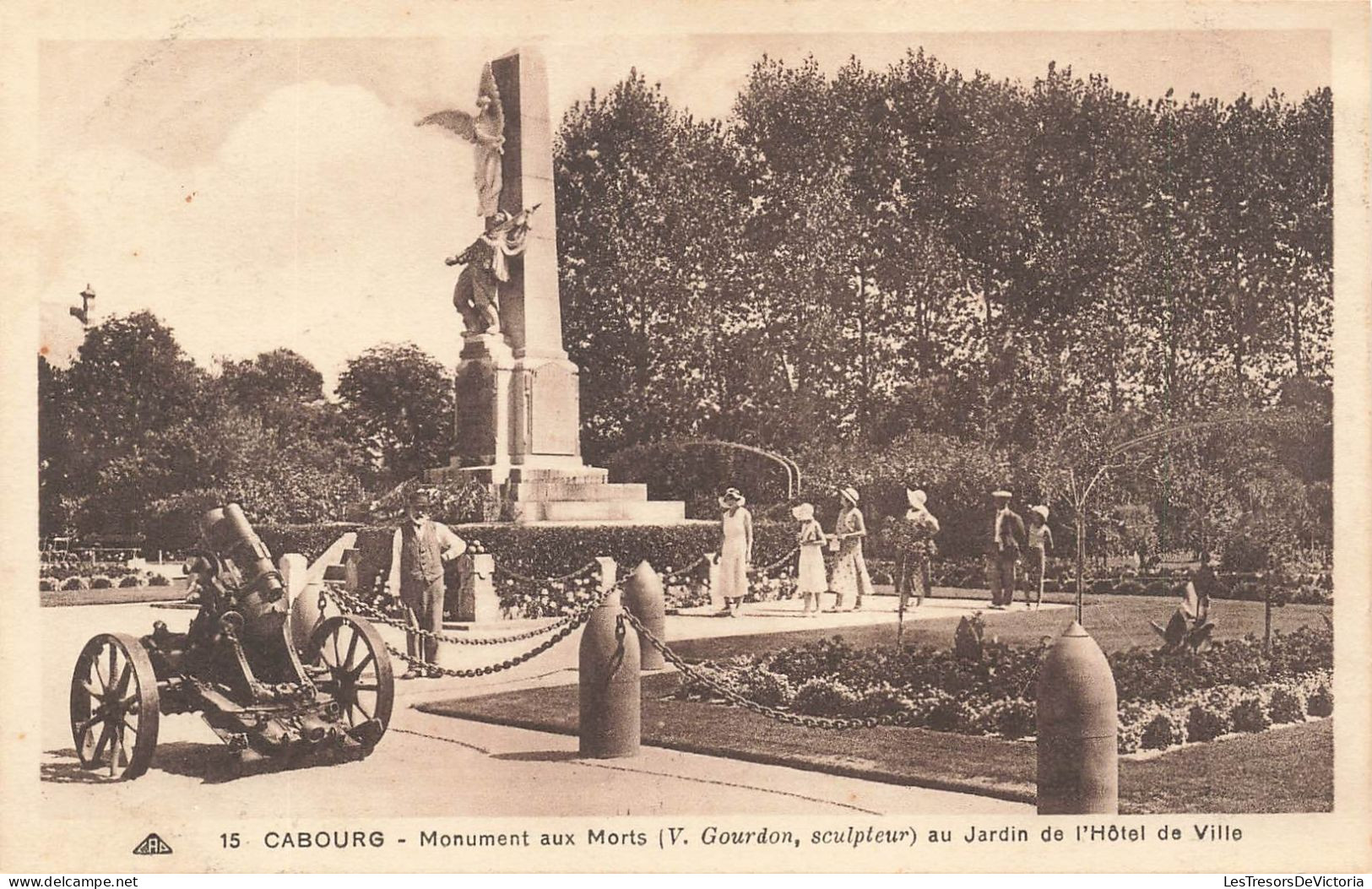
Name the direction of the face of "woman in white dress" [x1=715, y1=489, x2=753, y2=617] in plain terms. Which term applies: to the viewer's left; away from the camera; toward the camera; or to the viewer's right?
toward the camera

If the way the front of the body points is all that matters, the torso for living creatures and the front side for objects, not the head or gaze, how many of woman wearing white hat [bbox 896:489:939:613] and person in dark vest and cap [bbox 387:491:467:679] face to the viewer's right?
0

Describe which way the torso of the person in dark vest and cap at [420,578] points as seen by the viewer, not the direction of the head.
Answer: toward the camera

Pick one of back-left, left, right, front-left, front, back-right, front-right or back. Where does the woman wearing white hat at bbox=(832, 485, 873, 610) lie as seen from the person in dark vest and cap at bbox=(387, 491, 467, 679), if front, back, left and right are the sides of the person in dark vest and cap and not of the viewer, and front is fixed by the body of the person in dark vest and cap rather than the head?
back-left

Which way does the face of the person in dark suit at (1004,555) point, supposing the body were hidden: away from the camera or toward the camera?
toward the camera

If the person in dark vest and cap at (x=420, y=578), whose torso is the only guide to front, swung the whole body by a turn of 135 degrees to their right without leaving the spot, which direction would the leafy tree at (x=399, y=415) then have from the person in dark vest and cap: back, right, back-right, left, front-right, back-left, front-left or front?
front-right

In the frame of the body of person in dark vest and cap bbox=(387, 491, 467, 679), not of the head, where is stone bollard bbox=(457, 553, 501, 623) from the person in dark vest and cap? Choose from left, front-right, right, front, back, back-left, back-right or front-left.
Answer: back
